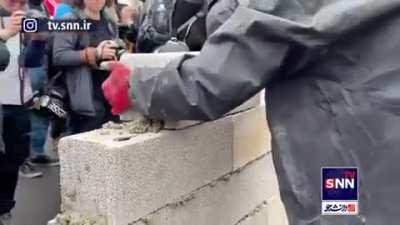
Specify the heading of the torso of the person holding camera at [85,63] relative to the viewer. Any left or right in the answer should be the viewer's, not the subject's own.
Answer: facing the viewer and to the right of the viewer

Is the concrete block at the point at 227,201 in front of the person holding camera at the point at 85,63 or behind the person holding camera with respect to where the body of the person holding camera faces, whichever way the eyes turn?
in front

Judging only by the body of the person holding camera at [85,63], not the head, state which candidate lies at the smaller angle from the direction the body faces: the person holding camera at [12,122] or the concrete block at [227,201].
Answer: the concrete block

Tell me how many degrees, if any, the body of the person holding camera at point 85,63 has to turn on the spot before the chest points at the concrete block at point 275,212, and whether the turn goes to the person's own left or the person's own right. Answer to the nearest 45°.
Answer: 0° — they already face it

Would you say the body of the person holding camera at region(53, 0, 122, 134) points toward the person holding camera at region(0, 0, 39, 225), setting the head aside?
no
